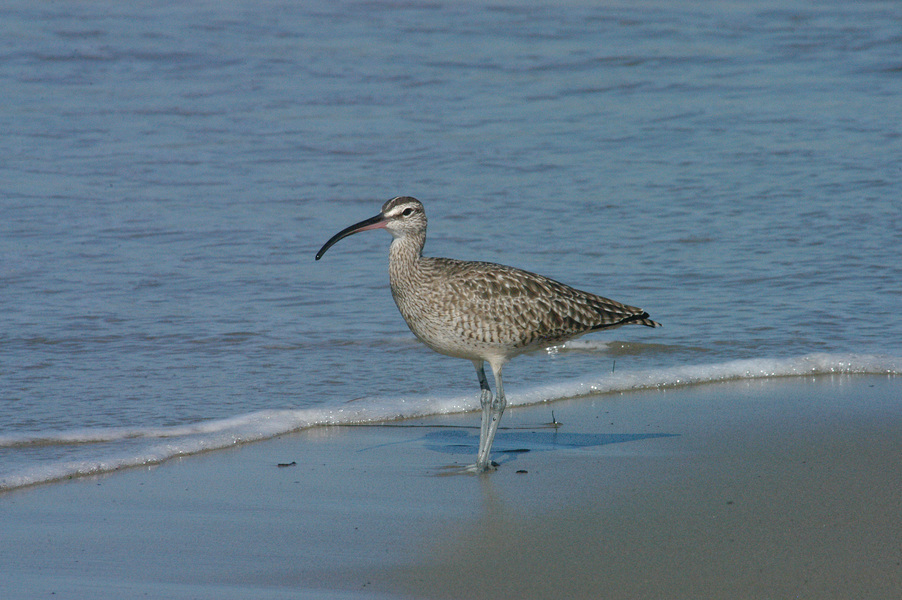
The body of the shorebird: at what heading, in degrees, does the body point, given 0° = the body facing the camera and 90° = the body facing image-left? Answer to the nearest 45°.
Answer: approximately 90°
